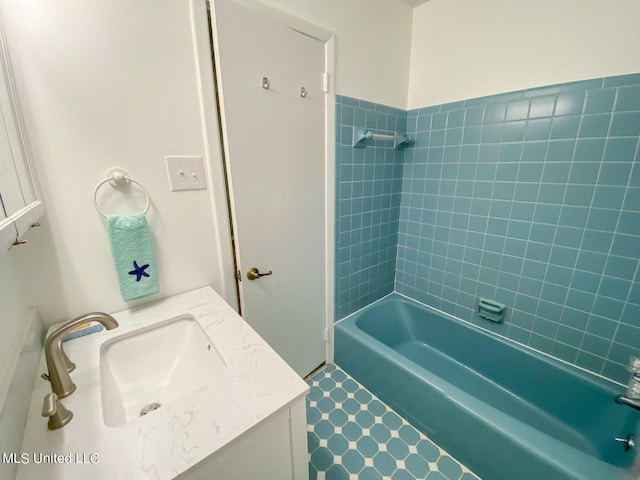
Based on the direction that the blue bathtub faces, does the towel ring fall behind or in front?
in front

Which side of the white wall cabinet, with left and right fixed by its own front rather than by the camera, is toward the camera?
right

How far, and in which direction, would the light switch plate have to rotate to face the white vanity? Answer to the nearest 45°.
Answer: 0° — it already faces it

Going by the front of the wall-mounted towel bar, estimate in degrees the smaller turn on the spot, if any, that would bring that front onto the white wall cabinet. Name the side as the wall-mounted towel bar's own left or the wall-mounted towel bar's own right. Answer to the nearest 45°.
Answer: approximately 90° to the wall-mounted towel bar's own right

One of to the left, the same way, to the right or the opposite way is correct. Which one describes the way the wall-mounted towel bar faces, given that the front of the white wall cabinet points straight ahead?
to the right

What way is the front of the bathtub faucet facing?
to the viewer's left
